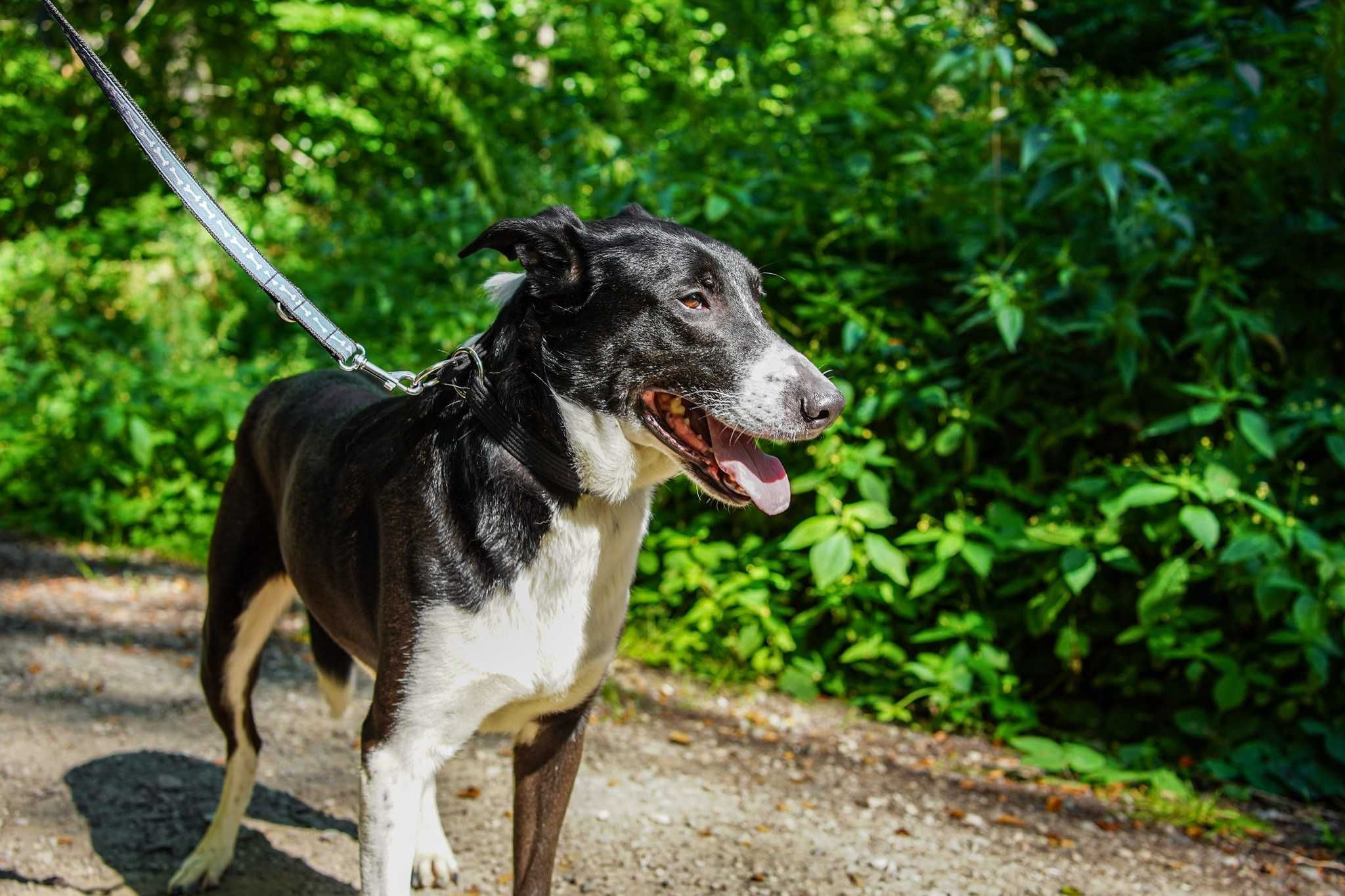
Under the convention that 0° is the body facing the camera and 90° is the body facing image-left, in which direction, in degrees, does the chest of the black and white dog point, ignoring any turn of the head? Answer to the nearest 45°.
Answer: approximately 315°
